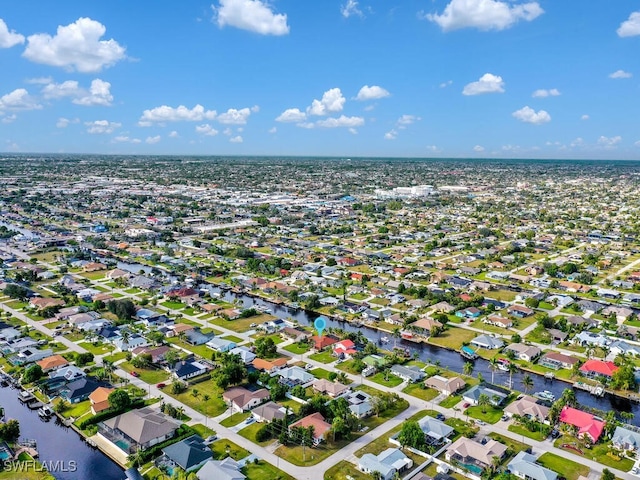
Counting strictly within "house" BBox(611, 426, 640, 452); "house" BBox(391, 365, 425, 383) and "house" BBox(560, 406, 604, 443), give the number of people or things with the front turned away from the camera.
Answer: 0

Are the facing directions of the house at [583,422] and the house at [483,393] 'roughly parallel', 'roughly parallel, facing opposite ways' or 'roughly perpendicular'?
roughly parallel

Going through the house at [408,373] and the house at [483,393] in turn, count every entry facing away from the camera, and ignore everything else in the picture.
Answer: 0

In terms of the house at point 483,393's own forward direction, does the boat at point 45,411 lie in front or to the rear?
in front

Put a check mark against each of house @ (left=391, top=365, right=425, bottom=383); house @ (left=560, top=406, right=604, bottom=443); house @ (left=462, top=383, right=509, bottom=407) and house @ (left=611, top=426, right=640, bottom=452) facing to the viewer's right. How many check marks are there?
0

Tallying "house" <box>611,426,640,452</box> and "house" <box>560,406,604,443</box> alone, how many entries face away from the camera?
0

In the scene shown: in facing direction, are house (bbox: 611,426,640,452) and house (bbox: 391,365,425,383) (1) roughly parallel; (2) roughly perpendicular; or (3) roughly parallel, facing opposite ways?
roughly parallel

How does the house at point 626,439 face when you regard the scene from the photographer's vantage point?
facing the viewer and to the left of the viewer

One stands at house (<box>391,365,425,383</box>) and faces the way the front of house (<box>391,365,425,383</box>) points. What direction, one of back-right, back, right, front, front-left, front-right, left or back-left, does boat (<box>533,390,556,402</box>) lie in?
back-left

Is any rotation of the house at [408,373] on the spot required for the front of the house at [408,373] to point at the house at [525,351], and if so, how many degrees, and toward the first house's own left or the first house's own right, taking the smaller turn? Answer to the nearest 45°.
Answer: approximately 180°

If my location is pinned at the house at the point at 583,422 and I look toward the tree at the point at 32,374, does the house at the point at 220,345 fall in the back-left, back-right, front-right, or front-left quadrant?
front-right

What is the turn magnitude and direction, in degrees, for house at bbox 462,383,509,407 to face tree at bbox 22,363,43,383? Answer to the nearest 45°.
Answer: approximately 45° to its right
